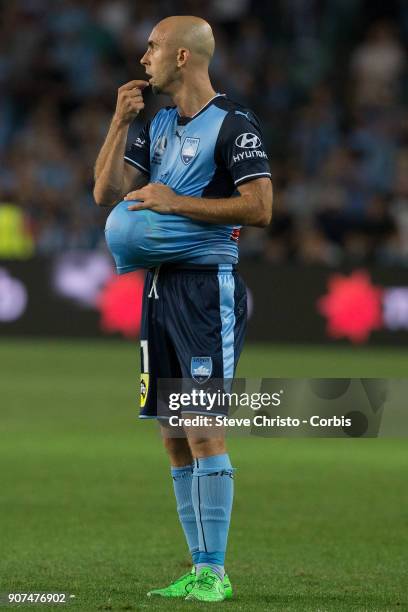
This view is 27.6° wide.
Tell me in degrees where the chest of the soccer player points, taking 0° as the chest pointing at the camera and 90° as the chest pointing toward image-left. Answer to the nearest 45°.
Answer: approximately 45°

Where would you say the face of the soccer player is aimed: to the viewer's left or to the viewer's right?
to the viewer's left
